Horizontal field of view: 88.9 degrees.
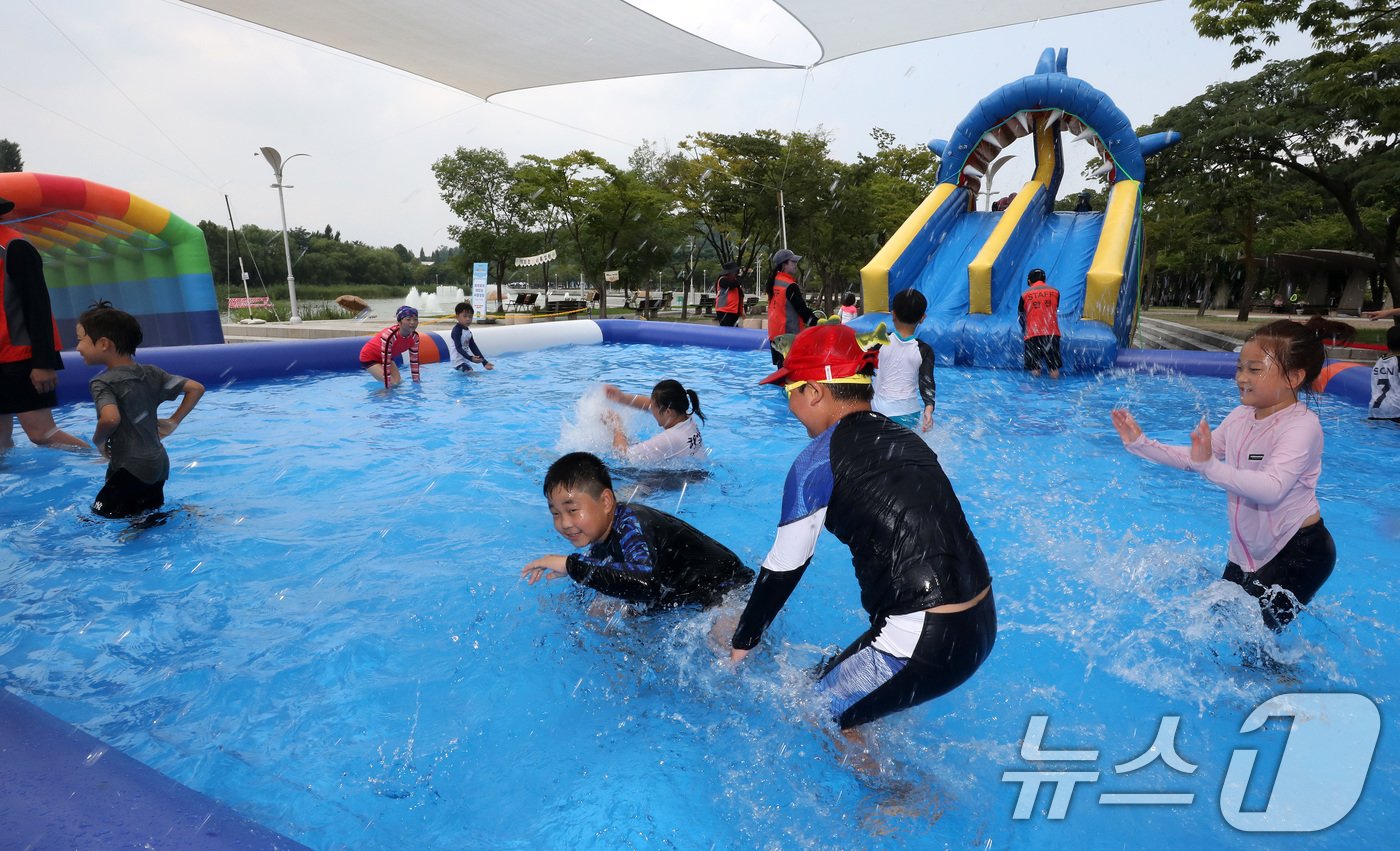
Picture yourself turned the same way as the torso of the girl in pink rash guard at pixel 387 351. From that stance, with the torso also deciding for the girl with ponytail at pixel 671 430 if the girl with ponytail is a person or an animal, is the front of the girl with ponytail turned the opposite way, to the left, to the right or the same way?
the opposite way

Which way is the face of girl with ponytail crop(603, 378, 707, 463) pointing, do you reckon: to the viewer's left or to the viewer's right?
to the viewer's left

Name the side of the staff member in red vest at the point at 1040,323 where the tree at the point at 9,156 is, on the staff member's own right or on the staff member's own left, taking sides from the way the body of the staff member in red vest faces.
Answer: on the staff member's own left

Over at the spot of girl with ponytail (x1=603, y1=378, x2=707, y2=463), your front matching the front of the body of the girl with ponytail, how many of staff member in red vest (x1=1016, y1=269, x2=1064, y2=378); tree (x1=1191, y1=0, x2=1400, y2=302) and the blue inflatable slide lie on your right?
3

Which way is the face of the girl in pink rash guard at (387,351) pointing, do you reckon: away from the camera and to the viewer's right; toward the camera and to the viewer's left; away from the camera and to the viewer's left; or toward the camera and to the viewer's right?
toward the camera and to the viewer's right

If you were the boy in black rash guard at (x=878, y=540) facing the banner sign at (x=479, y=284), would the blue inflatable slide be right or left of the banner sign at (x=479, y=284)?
right

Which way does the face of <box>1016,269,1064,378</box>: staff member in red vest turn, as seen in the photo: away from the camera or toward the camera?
away from the camera

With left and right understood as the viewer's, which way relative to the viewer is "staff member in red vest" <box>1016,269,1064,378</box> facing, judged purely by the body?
facing away from the viewer

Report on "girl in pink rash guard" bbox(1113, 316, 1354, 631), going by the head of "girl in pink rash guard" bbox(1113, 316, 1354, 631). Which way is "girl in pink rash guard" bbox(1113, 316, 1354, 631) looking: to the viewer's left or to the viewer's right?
to the viewer's left

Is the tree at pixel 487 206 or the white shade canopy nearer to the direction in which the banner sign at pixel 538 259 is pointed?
the white shade canopy

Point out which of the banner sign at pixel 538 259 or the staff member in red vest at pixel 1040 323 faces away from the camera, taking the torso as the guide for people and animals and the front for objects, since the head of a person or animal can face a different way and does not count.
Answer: the staff member in red vest
